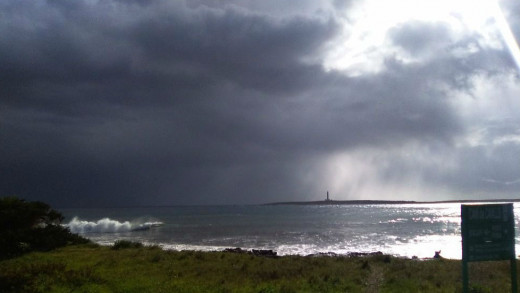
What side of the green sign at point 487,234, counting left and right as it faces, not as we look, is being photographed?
front

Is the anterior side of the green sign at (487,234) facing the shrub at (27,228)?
no
